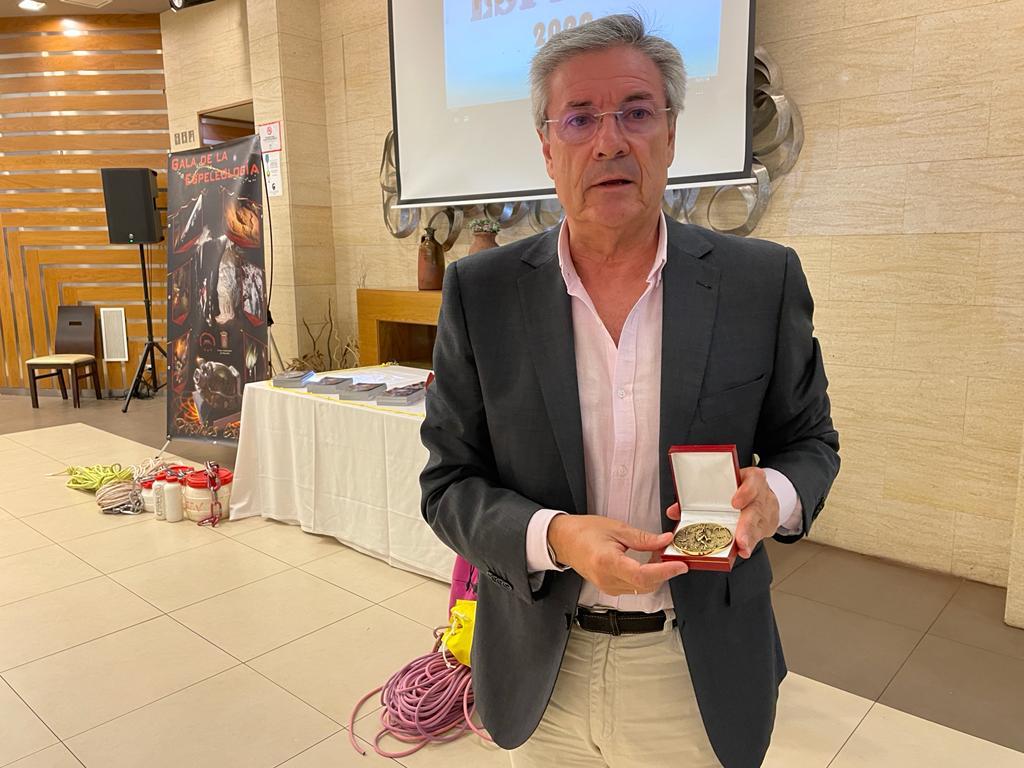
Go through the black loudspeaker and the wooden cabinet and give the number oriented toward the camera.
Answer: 2

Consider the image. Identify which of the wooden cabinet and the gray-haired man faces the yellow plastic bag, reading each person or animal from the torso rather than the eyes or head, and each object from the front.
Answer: the wooden cabinet

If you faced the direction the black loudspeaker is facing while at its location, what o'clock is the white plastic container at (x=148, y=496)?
The white plastic container is roughly at 12 o'clock from the black loudspeaker.

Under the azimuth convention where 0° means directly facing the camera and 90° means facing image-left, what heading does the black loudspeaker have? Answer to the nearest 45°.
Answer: approximately 0°

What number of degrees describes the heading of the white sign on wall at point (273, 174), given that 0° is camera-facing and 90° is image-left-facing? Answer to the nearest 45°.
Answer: approximately 0°

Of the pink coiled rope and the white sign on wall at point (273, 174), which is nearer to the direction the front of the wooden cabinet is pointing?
the pink coiled rope

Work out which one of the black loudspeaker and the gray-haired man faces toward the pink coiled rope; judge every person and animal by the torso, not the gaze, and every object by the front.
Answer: the black loudspeaker
